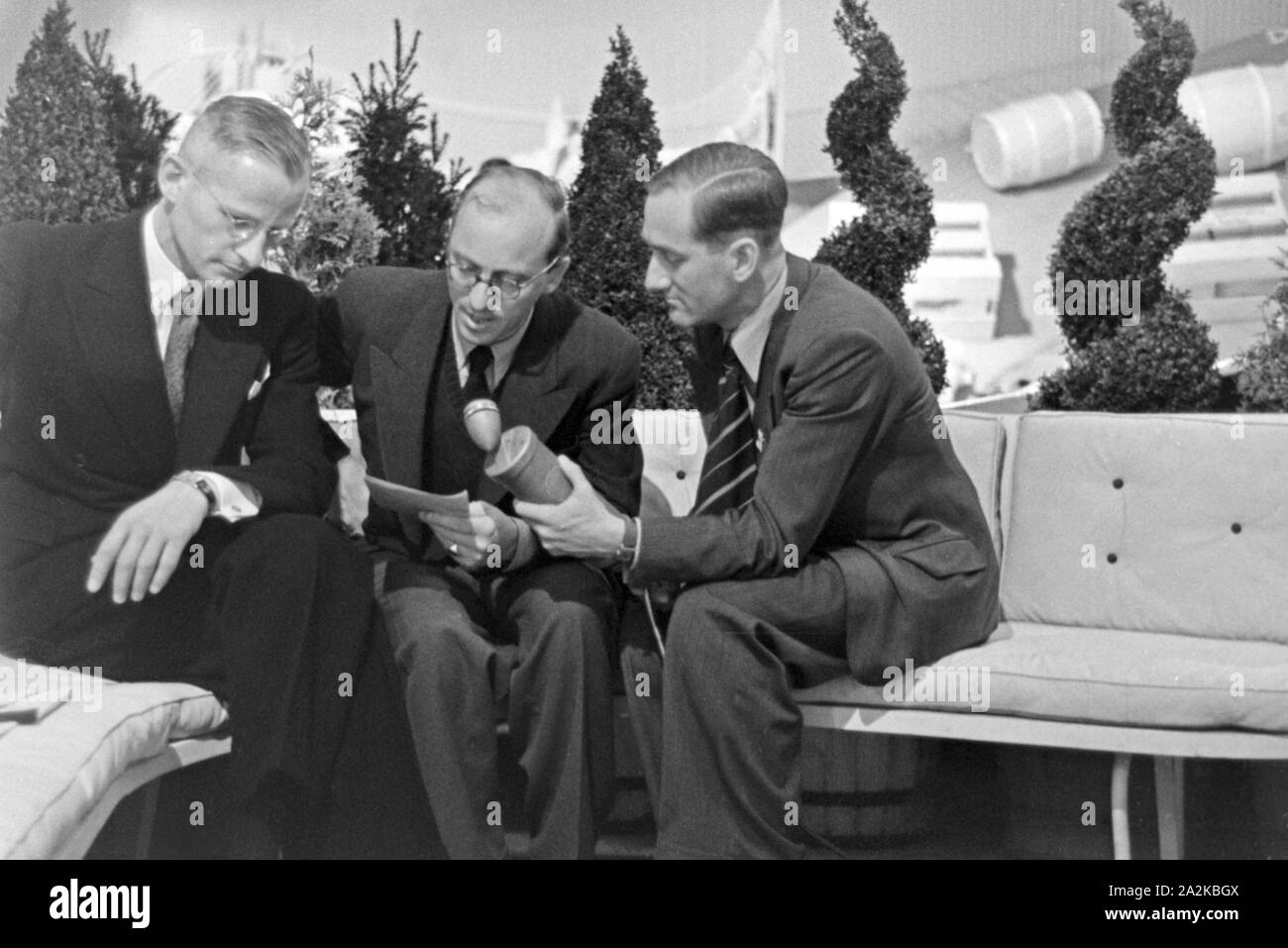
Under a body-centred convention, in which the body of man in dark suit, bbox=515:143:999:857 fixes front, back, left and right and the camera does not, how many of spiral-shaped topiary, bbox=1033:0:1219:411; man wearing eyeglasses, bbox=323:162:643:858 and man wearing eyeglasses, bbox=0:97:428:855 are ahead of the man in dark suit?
2

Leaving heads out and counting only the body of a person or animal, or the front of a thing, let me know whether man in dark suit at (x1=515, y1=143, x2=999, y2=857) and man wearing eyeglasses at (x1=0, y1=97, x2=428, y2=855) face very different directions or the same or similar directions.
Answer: very different directions

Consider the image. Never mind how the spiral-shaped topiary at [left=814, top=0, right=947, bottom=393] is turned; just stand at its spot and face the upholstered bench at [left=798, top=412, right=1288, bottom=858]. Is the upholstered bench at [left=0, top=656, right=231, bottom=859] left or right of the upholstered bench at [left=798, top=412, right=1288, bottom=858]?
right

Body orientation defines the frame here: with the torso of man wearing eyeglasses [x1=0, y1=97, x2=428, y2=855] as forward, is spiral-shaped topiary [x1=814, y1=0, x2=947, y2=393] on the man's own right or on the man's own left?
on the man's own left

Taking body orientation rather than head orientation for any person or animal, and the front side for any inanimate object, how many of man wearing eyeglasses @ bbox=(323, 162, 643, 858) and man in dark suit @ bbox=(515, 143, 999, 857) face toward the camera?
1

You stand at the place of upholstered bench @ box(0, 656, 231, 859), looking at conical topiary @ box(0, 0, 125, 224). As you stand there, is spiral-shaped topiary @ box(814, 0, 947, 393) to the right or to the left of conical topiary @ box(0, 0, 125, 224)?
right

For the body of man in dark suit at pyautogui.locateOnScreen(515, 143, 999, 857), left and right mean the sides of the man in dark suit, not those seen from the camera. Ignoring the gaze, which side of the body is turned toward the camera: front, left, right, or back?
left

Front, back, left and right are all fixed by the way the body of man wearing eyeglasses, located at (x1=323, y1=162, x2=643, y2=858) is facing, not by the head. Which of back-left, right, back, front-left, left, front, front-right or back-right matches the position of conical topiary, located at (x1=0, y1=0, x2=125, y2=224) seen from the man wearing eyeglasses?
back-right

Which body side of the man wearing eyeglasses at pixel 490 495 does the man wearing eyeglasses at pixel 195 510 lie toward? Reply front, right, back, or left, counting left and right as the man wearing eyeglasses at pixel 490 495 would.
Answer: right

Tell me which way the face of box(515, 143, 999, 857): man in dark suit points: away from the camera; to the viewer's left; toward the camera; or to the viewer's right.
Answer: to the viewer's left

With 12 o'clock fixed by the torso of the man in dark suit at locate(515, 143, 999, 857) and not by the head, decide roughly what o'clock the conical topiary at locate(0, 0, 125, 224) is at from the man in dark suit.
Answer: The conical topiary is roughly at 1 o'clock from the man in dark suit.

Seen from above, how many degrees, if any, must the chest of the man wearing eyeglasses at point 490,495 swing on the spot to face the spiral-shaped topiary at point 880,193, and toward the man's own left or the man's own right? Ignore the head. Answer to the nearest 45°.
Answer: approximately 135° to the man's own left

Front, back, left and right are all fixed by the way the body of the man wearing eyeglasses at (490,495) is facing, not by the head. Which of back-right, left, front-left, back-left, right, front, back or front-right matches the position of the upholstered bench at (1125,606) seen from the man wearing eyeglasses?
left
